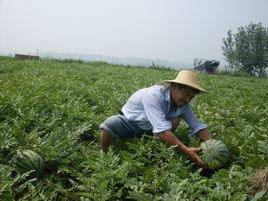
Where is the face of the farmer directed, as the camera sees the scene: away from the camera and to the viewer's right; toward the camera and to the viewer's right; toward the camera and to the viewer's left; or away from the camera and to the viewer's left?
toward the camera and to the viewer's right

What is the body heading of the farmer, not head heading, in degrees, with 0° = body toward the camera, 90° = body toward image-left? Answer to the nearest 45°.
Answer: approximately 315°

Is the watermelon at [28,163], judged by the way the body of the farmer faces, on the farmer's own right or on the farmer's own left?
on the farmer's own right
